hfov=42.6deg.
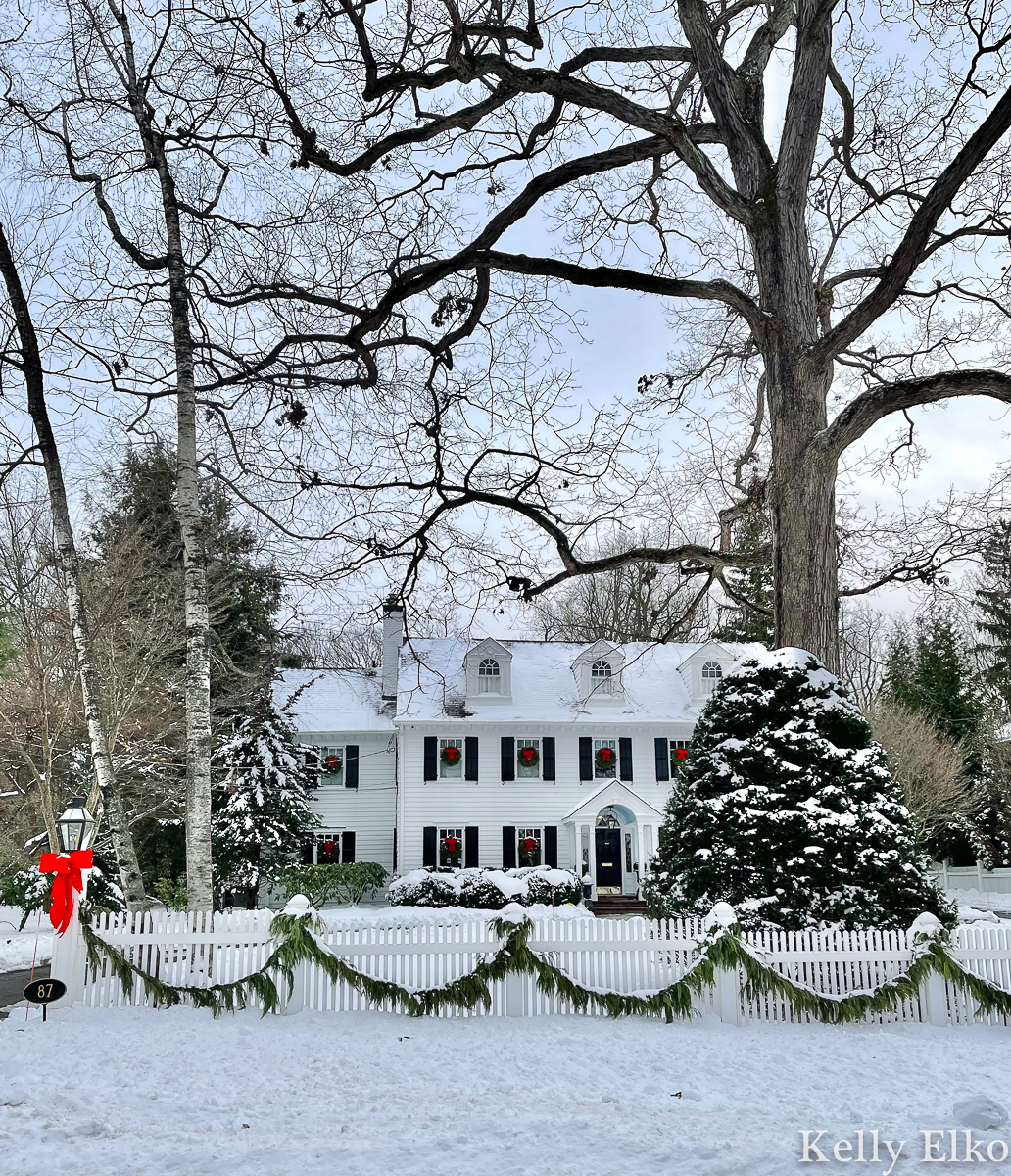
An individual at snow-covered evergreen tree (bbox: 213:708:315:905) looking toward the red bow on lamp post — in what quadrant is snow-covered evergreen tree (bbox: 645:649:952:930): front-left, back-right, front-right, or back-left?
front-left

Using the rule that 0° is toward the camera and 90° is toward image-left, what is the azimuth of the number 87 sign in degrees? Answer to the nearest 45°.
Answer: approximately 0°

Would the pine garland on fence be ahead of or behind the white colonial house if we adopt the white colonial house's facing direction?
ahead

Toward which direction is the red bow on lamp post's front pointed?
toward the camera

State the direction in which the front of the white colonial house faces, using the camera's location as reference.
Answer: facing the viewer

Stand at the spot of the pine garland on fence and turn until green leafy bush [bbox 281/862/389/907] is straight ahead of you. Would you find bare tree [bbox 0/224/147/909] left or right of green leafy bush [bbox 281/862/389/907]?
left

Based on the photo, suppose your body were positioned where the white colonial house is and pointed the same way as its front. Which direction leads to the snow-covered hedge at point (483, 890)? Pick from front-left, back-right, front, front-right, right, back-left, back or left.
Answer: front

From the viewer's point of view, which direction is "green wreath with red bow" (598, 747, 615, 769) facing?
toward the camera

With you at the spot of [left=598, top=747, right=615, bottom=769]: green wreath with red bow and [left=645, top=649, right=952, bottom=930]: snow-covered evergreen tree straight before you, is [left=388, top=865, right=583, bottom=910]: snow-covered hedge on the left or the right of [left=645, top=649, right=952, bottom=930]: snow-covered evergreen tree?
right

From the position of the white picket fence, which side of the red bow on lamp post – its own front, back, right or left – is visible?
left

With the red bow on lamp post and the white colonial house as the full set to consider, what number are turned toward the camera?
2

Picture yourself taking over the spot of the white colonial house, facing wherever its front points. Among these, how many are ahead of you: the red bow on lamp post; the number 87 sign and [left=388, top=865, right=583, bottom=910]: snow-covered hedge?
3
